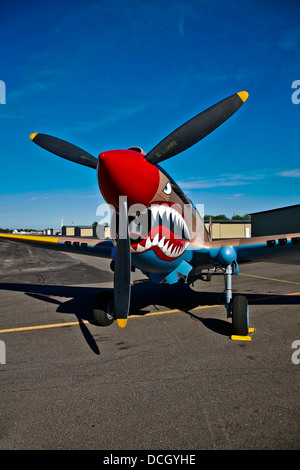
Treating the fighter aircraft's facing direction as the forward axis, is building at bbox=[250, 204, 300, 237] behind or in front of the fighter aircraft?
behind

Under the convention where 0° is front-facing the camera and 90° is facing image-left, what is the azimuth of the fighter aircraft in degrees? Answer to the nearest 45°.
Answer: approximately 45°
